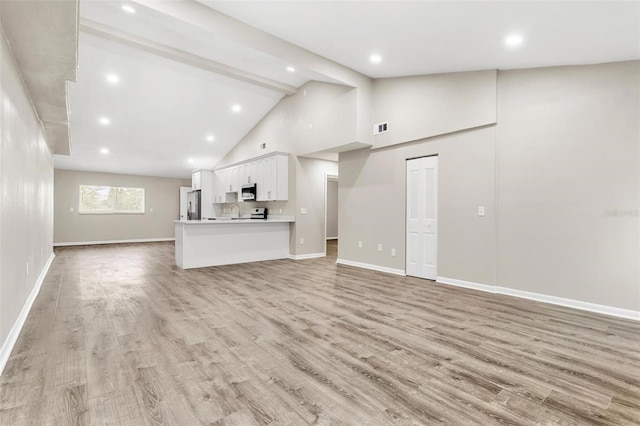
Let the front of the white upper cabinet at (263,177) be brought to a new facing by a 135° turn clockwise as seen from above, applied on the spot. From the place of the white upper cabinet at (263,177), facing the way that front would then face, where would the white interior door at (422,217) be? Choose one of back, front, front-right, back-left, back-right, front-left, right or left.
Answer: back-right

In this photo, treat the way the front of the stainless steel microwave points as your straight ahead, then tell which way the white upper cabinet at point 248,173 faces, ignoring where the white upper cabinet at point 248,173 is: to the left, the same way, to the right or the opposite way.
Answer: the same way

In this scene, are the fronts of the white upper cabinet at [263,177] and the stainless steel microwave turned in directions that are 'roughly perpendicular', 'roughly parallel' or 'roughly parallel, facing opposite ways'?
roughly parallel

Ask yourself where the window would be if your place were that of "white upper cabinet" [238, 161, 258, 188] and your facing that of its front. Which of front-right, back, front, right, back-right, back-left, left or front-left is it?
right

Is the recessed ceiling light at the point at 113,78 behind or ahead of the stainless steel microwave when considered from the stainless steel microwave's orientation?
ahead

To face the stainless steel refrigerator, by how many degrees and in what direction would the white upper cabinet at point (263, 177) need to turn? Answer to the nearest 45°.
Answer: approximately 90° to its right

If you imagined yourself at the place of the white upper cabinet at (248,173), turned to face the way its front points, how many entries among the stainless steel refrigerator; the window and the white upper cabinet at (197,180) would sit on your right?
3

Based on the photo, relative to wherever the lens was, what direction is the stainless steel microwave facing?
facing the viewer and to the left of the viewer

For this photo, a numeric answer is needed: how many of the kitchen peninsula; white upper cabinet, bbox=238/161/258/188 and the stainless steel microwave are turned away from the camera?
1

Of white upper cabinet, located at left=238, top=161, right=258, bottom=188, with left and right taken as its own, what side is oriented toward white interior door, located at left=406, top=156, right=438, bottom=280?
left

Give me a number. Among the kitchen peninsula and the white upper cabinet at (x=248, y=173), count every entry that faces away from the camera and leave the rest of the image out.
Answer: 1

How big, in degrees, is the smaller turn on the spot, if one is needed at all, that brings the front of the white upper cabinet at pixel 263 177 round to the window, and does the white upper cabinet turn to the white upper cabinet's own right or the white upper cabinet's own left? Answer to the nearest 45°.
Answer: approximately 90° to the white upper cabinet's own right

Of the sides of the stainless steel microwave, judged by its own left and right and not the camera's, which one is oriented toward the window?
right

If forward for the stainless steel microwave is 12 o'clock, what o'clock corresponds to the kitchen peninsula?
The kitchen peninsula is roughly at 11 o'clock from the stainless steel microwave.
